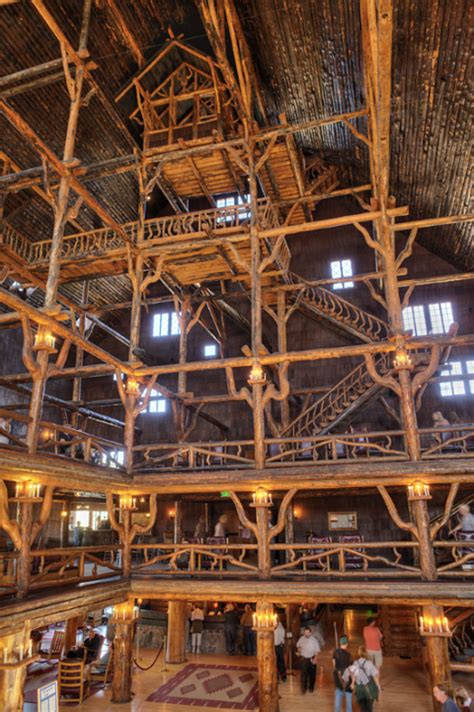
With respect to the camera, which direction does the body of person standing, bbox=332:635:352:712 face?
away from the camera

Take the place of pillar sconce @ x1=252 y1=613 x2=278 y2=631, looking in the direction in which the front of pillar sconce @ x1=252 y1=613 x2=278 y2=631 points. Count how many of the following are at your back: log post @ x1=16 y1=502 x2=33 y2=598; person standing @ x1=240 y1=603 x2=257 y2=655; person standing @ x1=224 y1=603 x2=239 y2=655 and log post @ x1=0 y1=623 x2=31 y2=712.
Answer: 2

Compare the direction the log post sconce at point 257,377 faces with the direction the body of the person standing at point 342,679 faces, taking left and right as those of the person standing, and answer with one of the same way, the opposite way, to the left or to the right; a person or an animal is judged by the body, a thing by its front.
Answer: the opposite way

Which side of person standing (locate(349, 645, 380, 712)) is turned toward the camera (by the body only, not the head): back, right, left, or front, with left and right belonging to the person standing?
back

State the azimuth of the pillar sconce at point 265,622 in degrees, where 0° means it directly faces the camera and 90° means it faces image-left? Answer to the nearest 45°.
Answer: approximately 0°

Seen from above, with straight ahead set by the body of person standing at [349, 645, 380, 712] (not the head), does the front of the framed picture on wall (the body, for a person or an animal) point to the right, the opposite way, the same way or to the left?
the opposite way

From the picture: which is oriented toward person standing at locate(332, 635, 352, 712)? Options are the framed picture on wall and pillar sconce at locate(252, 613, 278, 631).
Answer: the framed picture on wall

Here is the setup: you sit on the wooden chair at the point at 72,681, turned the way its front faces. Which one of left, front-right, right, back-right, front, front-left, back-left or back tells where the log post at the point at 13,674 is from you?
back-right
